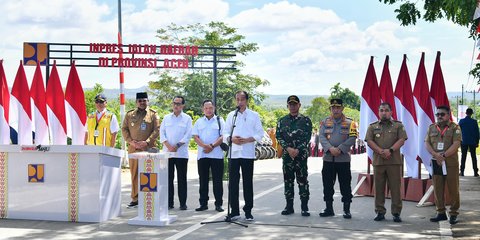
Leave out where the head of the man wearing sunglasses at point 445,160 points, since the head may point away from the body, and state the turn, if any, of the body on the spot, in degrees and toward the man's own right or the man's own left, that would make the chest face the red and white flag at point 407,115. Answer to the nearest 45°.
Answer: approximately 135° to the man's own right

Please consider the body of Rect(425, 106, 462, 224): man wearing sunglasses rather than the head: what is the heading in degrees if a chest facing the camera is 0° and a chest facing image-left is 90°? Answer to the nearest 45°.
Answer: approximately 45°

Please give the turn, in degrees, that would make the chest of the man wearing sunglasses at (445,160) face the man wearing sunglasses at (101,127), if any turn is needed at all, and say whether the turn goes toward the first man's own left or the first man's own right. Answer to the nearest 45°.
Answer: approximately 45° to the first man's own right

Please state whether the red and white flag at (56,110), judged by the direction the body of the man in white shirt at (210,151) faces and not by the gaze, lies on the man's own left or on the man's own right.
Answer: on the man's own right

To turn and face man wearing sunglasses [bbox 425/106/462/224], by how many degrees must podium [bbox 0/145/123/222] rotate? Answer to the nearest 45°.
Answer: approximately 90° to its left

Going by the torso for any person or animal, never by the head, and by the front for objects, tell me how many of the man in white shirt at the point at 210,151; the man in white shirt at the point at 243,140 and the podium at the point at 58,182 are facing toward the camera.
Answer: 3

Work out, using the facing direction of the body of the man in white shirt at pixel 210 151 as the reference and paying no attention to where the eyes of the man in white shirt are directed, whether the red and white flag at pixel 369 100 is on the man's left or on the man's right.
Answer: on the man's left

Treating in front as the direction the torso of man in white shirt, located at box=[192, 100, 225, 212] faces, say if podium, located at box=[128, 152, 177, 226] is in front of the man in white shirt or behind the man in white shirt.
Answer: in front

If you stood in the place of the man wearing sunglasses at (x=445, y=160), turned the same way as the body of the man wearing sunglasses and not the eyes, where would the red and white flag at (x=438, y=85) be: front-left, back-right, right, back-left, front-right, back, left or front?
back-right

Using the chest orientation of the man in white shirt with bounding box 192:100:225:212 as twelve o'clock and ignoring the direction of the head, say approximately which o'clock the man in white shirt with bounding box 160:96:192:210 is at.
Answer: the man in white shirt with bounding box 160:96:192:210 is roughly at 4 o'clock from the man in white shirt with bounding box 192:100:225:212.

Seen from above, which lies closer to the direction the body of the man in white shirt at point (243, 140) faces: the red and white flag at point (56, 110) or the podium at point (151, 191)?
the podium

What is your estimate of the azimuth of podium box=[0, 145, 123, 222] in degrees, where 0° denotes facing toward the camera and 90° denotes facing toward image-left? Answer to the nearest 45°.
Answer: approximately 0°

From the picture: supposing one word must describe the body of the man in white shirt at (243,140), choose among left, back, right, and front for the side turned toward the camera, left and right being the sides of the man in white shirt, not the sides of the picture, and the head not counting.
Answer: front

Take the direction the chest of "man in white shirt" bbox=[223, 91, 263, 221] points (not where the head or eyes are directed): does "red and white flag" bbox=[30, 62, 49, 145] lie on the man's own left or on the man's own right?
on the man's own right

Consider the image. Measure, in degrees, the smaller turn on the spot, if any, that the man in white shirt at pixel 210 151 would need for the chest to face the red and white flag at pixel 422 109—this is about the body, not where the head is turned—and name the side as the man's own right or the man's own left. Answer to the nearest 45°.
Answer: approximately 90° to the man's own left

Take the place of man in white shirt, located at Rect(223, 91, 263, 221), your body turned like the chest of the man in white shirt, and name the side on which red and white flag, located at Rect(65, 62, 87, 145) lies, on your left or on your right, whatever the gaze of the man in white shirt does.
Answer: on your right
